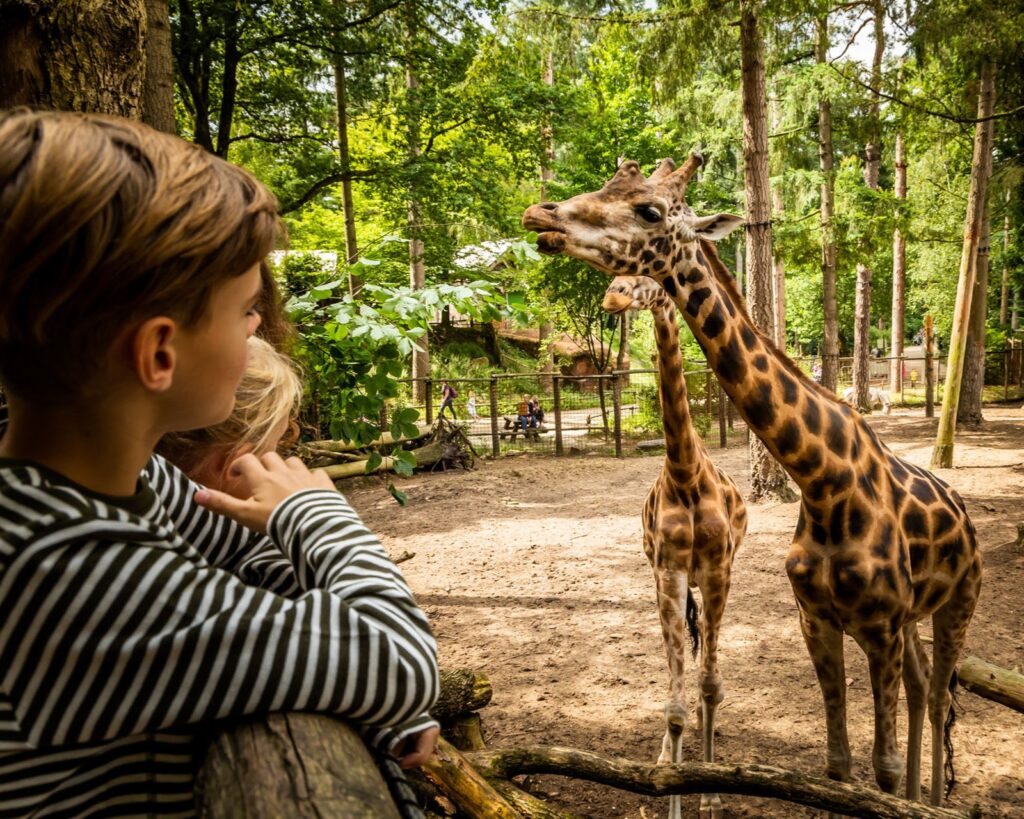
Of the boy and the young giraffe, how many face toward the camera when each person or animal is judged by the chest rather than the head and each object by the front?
1

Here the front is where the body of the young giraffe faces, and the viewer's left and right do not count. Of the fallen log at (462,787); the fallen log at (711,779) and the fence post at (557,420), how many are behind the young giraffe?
1

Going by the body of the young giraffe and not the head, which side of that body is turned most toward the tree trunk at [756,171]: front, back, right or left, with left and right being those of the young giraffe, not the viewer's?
back

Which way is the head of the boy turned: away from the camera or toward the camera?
away from the camera

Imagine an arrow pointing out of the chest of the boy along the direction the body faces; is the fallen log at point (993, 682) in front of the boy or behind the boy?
in front

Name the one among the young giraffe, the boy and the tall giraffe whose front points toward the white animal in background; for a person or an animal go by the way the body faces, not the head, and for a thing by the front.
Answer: the boy

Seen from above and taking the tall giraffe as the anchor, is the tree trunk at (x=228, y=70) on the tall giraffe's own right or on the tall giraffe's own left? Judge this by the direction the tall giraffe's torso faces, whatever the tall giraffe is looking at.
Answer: on the tall giraffe's own right

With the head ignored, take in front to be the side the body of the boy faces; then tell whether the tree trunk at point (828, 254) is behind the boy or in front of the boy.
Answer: in front

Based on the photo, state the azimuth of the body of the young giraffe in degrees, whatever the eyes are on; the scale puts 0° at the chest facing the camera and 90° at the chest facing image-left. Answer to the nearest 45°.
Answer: approximately 0°

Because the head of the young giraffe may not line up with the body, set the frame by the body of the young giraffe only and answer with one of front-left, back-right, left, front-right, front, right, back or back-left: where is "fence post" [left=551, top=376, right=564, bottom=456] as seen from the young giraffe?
back

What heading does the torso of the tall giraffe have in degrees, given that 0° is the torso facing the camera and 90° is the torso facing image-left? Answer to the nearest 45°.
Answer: approximately 45°

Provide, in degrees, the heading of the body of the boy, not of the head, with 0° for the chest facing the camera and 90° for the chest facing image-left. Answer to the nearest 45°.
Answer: approximately 225°
